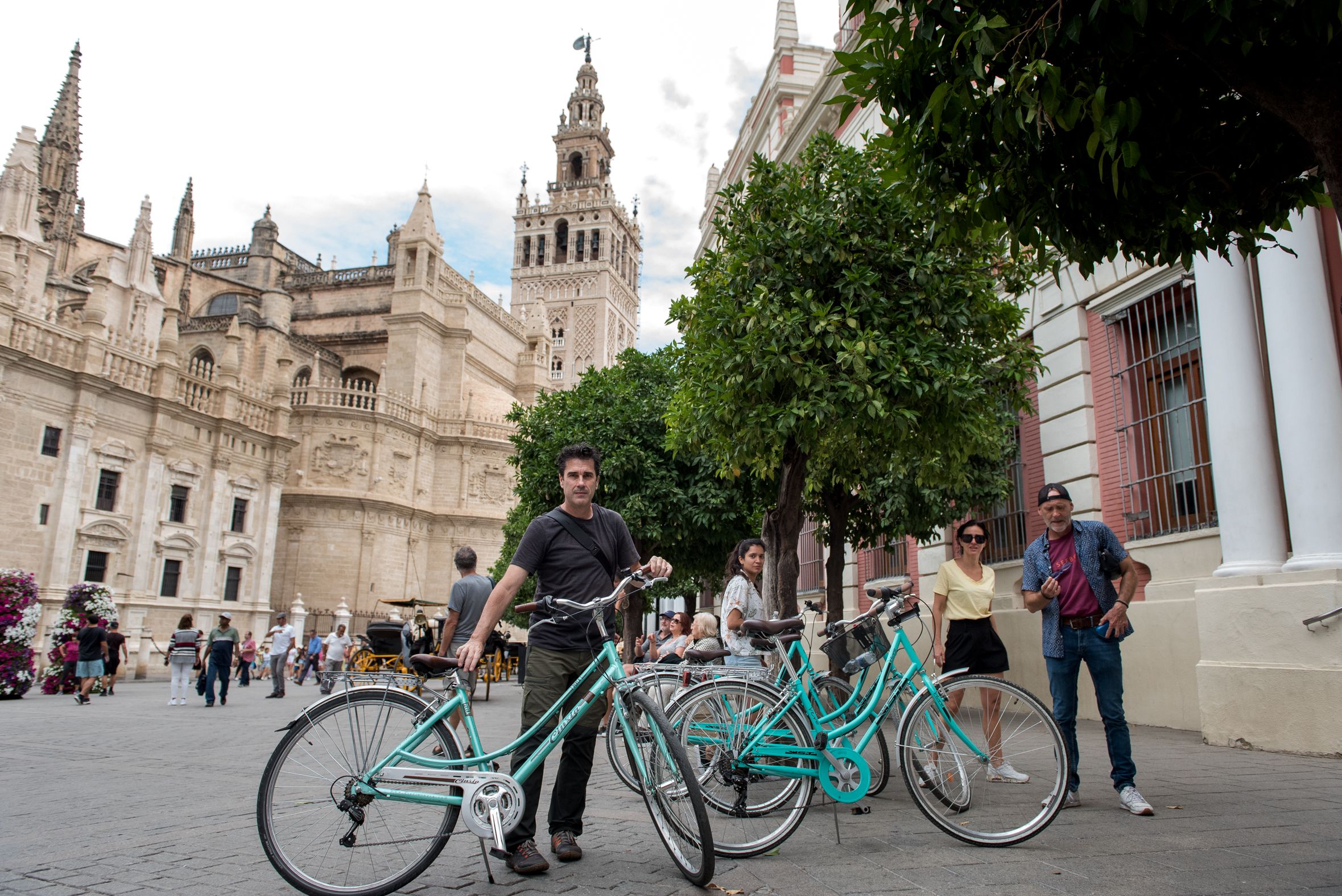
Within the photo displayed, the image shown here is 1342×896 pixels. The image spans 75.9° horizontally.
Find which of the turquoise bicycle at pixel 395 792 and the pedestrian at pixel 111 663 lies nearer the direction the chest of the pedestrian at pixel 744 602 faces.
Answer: the turquoise bicycle

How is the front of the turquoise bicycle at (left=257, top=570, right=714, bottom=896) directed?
to the viewer's right

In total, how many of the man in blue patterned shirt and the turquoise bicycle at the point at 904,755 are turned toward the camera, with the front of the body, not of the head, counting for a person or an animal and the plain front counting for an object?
1

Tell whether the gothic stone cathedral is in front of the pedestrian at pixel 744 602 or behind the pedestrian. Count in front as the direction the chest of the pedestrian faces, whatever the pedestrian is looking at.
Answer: behind

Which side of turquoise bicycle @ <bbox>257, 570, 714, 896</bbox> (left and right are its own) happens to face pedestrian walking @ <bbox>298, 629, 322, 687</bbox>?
left

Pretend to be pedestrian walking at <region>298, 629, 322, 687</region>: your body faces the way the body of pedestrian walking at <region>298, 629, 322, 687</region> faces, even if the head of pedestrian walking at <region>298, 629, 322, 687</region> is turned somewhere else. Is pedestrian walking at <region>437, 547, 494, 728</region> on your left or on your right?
on your left

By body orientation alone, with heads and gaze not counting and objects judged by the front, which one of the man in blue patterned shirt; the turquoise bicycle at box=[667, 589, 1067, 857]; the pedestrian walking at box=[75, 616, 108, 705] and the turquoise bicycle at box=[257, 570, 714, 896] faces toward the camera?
the man in blue patterned shirt

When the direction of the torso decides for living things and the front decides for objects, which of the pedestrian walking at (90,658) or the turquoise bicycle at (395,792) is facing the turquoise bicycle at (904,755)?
the turquoise bicycle at (395,792)

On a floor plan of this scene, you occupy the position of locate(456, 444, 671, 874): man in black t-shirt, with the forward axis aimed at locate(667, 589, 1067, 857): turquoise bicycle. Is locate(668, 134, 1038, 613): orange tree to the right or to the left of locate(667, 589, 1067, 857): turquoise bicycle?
left

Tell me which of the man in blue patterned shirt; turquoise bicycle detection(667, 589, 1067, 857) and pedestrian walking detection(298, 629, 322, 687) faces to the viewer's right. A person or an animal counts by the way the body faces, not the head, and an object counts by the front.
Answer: the turquoise bicycle

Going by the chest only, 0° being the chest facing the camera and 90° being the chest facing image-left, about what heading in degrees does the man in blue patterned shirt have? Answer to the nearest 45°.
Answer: approximately 0°

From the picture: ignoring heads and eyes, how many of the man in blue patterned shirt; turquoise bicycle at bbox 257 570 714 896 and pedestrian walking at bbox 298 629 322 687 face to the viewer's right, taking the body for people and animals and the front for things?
1

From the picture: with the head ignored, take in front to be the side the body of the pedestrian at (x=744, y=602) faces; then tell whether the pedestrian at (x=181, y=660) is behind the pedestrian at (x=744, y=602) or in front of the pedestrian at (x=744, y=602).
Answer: behind

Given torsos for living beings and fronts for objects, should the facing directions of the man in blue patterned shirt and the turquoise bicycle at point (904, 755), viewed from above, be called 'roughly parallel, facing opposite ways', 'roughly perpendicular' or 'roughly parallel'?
roughly perpendicular
